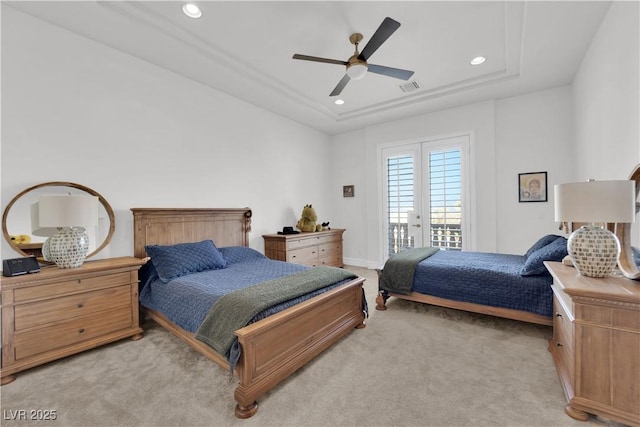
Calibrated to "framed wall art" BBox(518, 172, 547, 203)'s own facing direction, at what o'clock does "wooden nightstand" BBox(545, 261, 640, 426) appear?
The wooden nightstand is roughly at 12 o'clock from the framed wall art.

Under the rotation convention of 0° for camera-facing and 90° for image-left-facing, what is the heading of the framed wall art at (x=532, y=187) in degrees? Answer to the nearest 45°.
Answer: approximately 0°

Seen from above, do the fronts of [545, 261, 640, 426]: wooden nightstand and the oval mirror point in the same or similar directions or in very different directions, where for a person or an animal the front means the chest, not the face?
very different directions

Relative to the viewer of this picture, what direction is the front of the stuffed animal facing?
facing the viewer and to the right of the viewer

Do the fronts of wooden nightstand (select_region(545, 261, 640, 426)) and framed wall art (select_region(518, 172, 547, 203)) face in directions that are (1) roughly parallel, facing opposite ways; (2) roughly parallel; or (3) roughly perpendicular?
roughly perpendicular

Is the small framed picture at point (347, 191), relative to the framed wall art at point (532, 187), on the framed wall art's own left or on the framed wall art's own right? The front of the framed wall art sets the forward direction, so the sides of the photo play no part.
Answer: on the framed wall art's own right

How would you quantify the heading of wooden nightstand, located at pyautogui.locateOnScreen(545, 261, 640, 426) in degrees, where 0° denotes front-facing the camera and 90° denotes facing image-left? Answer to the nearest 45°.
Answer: approximately 90°

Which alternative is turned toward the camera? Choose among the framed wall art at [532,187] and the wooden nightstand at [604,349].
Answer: the framed wall art

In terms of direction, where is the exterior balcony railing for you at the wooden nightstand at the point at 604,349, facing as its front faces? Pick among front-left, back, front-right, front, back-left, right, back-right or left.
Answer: front-right

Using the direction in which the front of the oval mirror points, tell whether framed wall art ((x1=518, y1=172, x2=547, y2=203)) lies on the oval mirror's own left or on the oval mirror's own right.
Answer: on the oval mirror's own left

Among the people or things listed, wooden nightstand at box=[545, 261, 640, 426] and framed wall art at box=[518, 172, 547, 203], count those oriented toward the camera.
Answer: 1

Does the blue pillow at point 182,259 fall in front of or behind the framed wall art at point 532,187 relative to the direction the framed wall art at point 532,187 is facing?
in front
